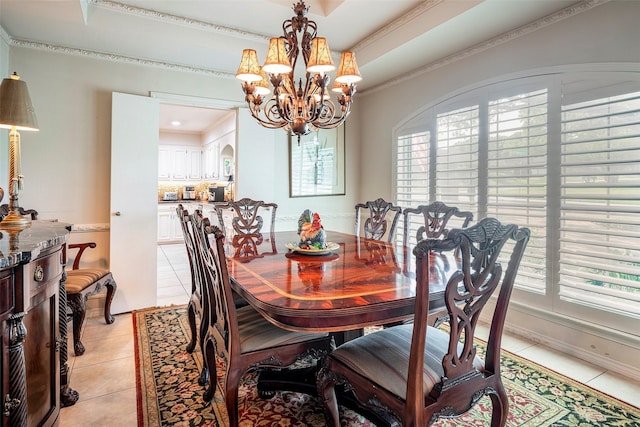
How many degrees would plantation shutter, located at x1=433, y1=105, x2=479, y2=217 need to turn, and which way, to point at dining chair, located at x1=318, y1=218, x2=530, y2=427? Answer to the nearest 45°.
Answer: approximately 45° to its left

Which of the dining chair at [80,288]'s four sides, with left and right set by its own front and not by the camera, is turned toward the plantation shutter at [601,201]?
front

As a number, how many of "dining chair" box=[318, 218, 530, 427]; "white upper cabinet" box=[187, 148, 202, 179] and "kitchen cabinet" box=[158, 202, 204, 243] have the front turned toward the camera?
2

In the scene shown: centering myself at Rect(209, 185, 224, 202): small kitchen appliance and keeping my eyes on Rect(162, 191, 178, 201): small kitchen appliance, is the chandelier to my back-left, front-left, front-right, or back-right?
back-left

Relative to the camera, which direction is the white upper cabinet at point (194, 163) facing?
toward the camera

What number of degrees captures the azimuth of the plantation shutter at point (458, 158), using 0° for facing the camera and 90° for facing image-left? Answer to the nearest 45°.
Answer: approximately 45°

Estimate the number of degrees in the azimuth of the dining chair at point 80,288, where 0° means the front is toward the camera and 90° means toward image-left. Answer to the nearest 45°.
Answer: approximately 315°

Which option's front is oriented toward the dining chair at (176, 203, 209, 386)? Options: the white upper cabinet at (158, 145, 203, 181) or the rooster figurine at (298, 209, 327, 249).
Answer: the white upper cabinet

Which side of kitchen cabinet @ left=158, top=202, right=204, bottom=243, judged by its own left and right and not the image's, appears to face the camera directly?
front

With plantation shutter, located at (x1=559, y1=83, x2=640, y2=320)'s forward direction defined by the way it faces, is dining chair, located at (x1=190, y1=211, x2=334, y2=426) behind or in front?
in front

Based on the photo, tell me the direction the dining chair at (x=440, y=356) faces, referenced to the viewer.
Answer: facing away from the viewer and to the left of the viewer

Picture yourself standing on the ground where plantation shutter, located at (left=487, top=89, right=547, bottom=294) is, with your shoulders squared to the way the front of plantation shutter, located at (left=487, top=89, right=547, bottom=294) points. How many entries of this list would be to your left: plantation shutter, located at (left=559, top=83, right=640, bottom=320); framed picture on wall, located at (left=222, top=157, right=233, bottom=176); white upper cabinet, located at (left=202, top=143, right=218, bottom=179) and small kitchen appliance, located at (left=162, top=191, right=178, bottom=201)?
1

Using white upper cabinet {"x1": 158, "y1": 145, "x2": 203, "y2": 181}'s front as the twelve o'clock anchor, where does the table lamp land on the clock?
The table lamp is roughly at 12 o'clock from the white upper cabinet.

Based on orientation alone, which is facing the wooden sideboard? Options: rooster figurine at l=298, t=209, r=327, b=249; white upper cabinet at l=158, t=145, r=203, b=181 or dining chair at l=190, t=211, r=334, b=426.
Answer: the white upper cabinet

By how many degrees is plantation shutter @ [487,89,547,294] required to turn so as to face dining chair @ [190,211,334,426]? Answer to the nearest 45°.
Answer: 0° — it already faces it

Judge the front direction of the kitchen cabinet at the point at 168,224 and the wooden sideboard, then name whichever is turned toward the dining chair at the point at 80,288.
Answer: the kitchen cabinet

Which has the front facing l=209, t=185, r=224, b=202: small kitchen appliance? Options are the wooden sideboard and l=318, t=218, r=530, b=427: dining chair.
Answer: the dining chair

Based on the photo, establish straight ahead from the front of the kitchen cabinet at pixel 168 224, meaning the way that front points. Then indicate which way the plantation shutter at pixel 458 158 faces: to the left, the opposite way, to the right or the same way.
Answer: to the right

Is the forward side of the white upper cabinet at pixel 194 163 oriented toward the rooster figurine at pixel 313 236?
yes

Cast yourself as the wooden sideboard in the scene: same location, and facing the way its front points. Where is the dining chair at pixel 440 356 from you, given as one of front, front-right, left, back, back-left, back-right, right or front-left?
front
